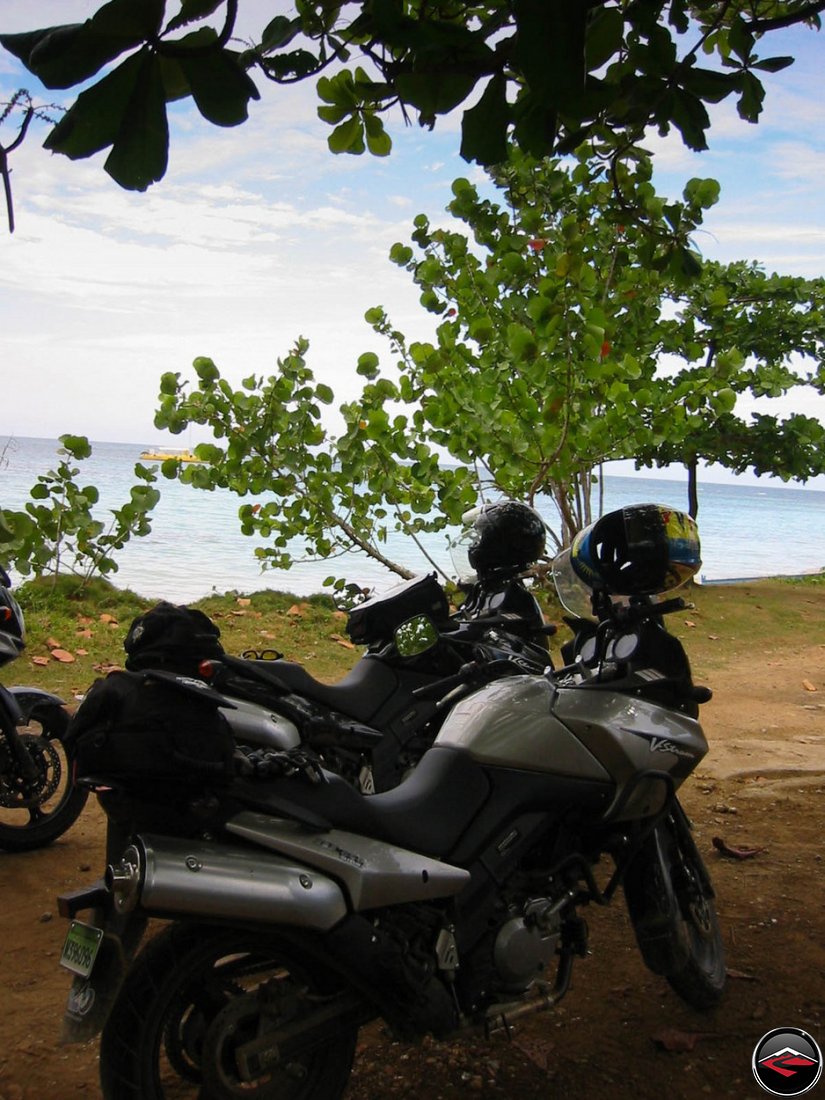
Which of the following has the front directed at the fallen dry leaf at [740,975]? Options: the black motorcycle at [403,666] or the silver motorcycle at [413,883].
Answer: the silver motorcycle

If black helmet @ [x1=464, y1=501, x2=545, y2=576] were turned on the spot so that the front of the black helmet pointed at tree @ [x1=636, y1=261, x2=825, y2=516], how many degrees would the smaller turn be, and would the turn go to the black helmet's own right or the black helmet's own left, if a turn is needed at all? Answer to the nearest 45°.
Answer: approximately 90° to the black helmet's own right

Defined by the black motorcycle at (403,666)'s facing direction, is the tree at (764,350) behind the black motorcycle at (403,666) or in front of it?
in front

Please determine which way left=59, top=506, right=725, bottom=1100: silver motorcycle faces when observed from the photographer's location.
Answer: facing away from the viewer and to the right of the viewer

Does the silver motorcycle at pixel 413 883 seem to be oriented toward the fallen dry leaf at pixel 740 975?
yes

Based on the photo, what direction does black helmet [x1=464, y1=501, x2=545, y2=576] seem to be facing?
to the viewer's left

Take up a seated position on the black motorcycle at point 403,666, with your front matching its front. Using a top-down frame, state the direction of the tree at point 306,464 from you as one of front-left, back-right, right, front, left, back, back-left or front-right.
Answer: front-left

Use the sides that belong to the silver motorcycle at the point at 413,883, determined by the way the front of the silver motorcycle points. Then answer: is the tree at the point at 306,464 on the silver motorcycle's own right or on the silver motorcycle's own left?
on the silver motorcycle's own left

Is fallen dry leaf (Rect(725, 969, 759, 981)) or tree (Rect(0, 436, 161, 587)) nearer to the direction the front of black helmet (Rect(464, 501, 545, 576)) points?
the tree

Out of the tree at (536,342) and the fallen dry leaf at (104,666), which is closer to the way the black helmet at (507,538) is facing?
the fallen dry leaf

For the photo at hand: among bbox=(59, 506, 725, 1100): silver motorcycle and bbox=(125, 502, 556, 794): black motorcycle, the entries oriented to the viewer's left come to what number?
0

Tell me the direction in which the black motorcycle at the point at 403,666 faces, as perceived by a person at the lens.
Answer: facing away from the viewer and to the right of the viewer

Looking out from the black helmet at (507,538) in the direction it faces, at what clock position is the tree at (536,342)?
The tree is roughly at 3 o'clock from the black helmet.
